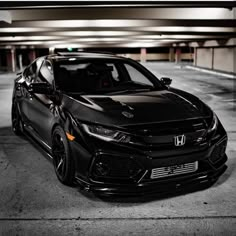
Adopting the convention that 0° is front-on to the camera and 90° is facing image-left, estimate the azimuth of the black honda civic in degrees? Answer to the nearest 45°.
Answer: approximately 315°

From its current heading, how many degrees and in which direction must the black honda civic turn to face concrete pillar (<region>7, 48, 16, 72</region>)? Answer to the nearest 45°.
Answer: approximately 135° to its left
